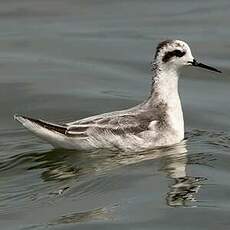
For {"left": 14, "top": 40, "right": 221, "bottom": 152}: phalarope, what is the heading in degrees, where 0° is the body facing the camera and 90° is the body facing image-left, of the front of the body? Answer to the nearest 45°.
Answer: approximately 270°
